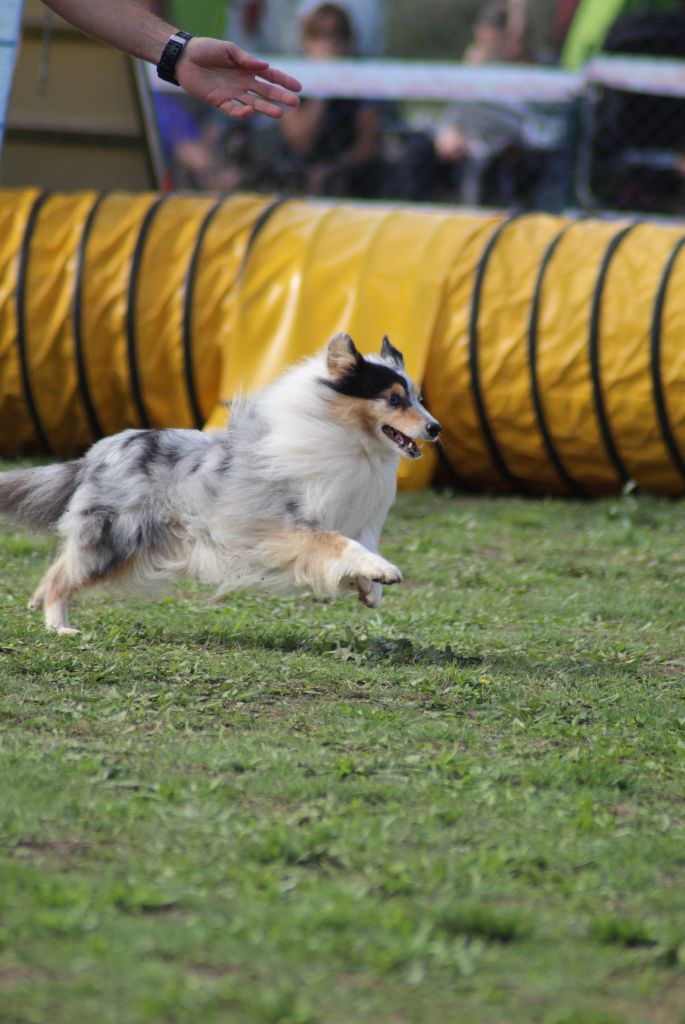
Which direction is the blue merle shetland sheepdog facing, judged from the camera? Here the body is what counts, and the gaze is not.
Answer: to the viewer's right

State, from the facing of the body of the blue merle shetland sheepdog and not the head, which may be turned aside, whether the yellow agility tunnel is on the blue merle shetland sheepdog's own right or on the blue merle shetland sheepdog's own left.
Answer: on the blue merle shetland sheepdog's own left

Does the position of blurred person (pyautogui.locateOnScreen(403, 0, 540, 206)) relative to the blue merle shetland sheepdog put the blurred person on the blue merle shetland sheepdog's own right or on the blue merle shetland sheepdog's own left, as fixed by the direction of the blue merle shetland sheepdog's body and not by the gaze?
on the blue merle shetland sheepdog's own left

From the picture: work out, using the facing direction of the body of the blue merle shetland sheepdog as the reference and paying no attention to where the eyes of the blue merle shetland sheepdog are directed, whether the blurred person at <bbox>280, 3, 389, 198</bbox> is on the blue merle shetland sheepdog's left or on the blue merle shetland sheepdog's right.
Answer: on the blue merle shetland sheepdog's left

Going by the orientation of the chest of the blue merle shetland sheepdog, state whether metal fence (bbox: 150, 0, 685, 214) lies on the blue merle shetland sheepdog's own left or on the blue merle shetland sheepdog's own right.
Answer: on the blue merle shetland sheepdog's own left
